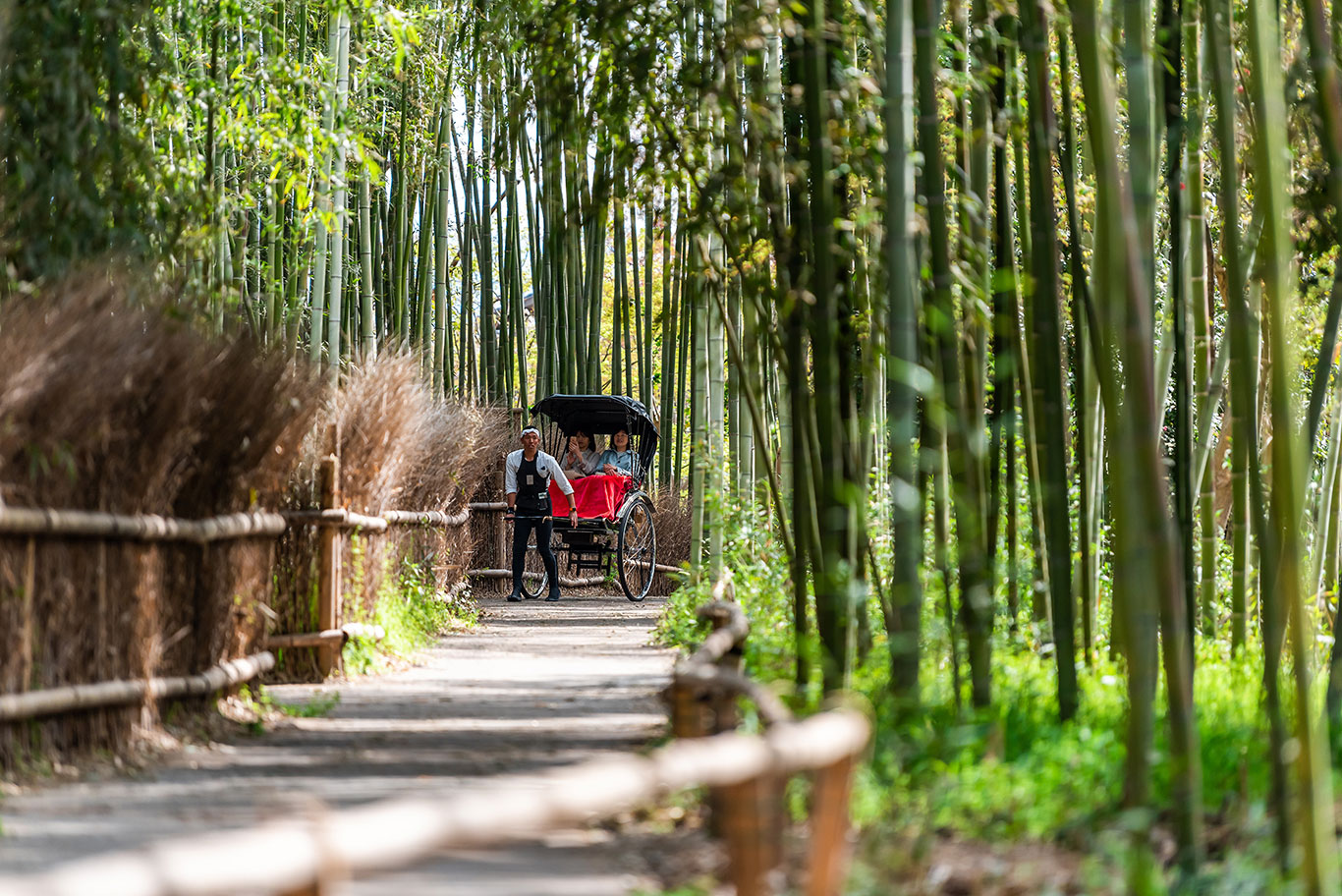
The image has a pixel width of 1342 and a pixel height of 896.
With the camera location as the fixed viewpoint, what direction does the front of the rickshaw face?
facing the viewer and to the left of the viewer

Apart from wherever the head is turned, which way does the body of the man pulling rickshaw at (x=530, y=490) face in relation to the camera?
toward the camera

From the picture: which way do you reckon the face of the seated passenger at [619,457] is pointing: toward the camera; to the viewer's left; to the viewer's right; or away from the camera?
toward the camera

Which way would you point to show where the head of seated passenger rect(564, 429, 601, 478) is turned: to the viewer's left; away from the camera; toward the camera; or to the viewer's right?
toward the camera

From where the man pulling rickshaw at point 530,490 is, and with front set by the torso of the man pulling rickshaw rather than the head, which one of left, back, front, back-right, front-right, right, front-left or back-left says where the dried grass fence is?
front

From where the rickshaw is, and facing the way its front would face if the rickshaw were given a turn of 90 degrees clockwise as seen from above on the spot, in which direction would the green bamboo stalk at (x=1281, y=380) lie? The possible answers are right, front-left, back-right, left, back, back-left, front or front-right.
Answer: back-left

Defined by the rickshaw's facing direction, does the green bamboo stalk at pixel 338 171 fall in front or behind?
in front

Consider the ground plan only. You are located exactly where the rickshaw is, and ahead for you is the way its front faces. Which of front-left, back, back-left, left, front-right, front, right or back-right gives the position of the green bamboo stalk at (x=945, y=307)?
front-left

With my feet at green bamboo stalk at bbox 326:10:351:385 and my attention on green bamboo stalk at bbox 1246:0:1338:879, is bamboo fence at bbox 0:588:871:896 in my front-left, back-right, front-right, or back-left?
front-right

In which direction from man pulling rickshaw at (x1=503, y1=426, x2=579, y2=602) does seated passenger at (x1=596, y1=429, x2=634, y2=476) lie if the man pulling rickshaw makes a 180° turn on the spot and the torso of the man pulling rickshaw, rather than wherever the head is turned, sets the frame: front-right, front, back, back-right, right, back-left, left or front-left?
front-right

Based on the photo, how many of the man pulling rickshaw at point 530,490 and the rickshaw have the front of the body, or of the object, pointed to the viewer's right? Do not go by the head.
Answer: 0

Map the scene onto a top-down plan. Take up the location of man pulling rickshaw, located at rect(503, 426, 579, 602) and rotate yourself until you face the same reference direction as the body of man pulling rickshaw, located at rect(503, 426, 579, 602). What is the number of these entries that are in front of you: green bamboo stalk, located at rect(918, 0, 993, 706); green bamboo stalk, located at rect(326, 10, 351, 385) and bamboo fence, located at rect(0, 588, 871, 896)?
3

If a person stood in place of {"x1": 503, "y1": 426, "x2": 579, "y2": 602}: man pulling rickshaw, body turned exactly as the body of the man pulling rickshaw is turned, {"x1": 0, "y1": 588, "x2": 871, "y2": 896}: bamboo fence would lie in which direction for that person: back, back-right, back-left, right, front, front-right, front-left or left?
front

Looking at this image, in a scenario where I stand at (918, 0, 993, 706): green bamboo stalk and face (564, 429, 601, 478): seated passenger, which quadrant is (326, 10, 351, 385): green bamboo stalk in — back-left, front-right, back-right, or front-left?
front-left

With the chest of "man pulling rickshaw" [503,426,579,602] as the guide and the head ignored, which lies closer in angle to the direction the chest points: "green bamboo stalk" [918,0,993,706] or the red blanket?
the green bamboo stalk
